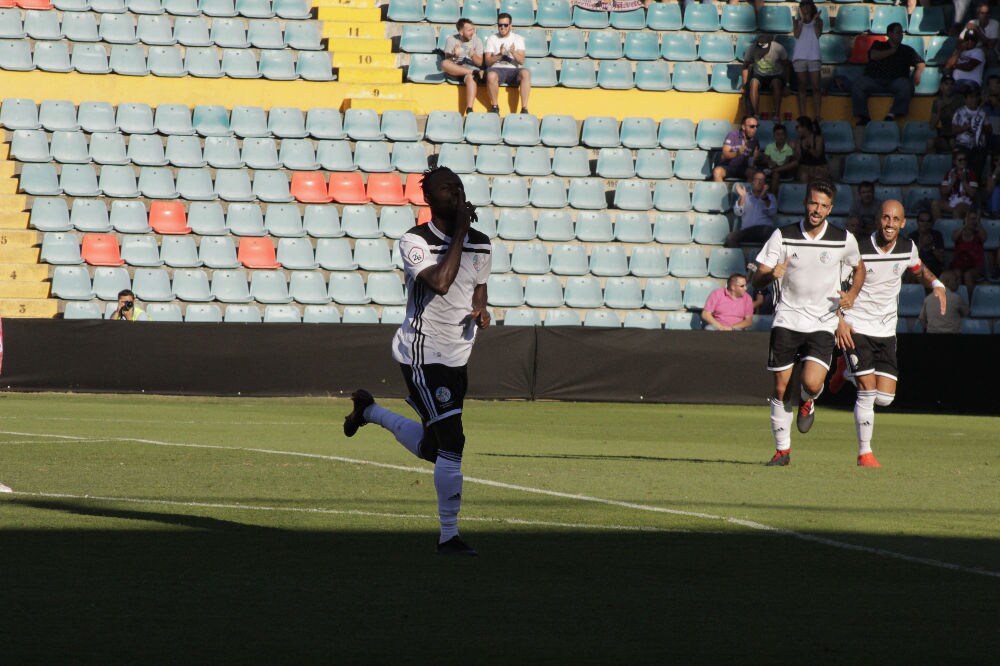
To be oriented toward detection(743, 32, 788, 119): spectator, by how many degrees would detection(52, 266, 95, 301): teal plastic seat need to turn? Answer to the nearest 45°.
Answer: approximately 90° to its left

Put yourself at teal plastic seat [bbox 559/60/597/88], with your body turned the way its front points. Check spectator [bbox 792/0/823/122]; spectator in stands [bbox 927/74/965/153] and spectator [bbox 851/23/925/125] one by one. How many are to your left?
3

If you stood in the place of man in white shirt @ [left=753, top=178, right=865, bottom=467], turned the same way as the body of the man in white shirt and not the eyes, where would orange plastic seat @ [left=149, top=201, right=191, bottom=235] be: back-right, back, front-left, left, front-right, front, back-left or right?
back-right

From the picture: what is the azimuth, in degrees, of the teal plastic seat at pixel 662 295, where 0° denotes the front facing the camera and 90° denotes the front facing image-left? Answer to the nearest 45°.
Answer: approximately 0°

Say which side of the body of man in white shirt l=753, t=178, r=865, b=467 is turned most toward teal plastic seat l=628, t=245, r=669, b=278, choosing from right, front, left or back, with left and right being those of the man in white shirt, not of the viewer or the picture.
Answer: back

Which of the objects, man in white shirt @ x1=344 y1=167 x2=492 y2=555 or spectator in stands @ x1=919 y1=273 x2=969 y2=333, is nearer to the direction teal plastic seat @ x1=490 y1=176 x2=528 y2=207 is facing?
the man in white shirt
